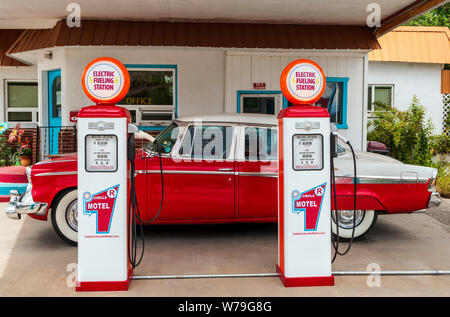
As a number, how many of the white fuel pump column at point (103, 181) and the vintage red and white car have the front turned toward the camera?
1

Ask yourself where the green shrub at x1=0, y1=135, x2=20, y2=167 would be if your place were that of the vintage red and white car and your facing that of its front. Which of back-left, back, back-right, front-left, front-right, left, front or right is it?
front-right

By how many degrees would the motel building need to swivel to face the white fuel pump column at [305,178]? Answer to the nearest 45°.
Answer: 0° — it already faces it

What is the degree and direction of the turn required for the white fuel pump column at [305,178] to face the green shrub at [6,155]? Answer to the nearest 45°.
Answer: approximately 135° to its right

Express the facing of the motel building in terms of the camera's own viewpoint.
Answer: facing the viewer

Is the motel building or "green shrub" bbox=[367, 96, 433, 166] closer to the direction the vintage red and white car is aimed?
the motel building

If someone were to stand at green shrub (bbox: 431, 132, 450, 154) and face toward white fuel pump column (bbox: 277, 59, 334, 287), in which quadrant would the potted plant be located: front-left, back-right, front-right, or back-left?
front-right

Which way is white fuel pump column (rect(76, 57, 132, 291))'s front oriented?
toward the camera

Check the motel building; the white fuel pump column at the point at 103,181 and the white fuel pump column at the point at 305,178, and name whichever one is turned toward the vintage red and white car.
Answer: the motel building

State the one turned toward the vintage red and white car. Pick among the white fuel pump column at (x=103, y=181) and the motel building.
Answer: the motel building

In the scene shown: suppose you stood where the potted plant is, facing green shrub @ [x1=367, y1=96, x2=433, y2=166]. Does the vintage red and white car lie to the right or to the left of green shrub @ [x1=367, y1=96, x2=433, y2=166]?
right

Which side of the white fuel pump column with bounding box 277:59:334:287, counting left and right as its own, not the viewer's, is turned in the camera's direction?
front

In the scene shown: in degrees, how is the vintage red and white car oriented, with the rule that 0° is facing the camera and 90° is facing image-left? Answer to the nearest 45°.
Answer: approximately 90°

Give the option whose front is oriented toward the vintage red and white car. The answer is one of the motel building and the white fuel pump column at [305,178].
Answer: the motel building

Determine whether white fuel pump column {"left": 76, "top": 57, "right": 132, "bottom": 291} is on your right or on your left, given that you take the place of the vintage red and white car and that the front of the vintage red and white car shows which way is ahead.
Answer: on your left

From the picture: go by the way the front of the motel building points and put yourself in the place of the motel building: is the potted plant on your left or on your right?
on your right

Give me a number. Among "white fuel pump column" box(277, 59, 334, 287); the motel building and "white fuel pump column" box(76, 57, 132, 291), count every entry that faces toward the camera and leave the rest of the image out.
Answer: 3
